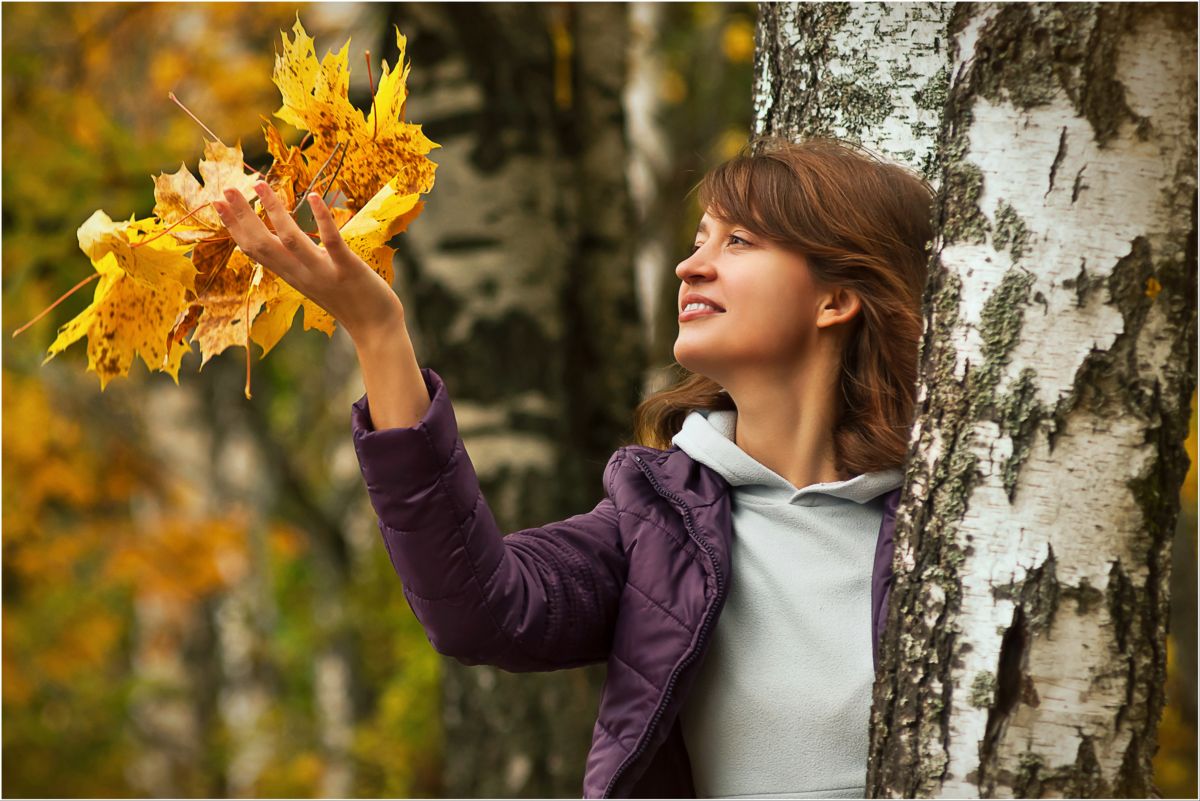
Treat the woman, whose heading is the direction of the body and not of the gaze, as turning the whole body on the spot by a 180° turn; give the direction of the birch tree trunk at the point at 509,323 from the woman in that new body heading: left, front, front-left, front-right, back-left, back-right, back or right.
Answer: front

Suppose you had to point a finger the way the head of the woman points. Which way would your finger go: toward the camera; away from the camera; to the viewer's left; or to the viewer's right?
to the viewer's left

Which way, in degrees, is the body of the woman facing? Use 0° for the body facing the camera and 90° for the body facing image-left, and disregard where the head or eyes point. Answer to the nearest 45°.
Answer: approximately 0°
